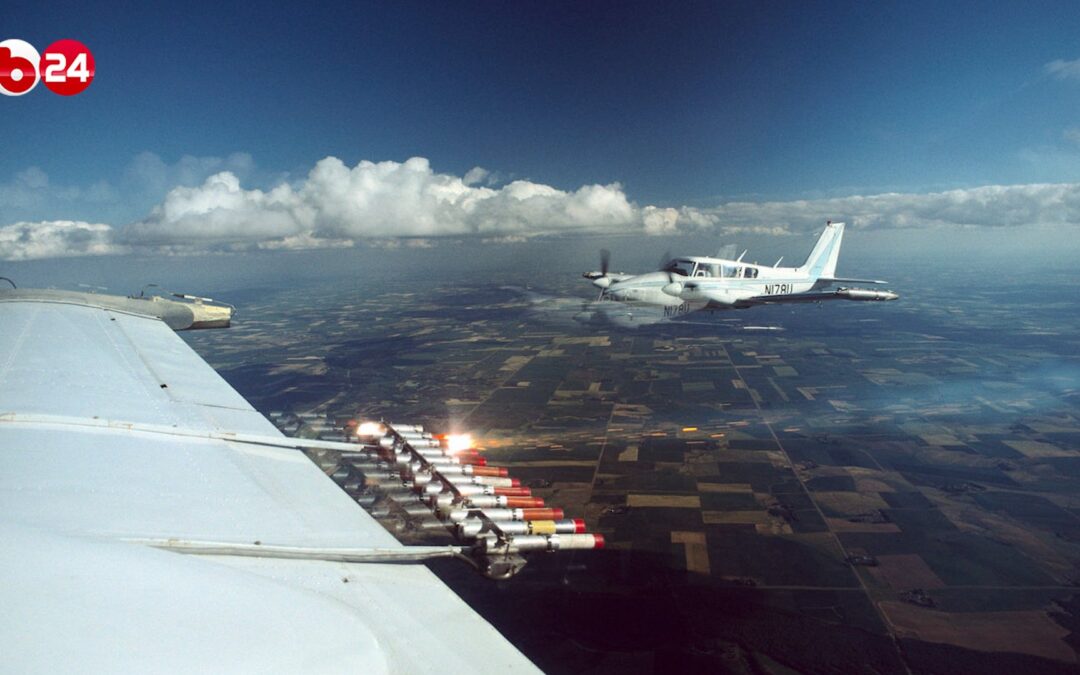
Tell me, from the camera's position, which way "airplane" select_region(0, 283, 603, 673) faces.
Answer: facing to the left of the viewer

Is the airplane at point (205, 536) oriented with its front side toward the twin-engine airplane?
no
